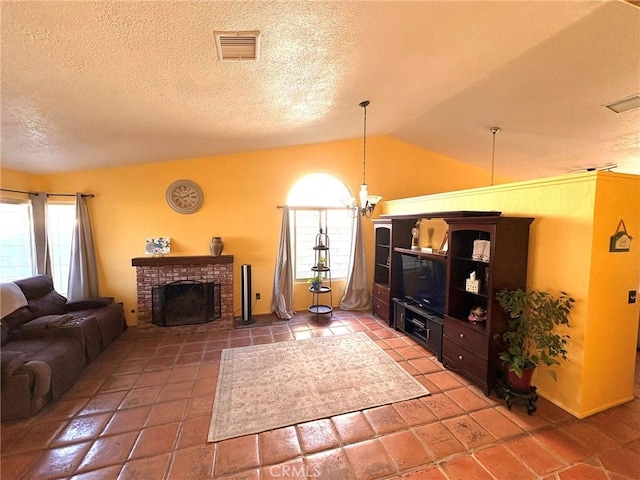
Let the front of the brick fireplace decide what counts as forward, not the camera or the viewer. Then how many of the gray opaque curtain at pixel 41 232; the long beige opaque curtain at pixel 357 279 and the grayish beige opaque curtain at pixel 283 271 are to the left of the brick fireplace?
2

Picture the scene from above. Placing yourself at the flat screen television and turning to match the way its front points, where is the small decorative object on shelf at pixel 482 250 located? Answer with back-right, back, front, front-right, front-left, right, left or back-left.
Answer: left

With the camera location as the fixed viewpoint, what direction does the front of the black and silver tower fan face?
facing the viewer

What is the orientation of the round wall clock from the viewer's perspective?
toward the camera

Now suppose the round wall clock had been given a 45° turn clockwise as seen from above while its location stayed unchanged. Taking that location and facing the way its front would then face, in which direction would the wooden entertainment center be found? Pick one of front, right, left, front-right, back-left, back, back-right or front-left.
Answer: left

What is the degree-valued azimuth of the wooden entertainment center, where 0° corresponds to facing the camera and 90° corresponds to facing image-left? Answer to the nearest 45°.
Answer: approximately 45°

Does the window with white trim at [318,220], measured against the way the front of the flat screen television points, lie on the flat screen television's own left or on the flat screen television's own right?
on the flat screen television's own right

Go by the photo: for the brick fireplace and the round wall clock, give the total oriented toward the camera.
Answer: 2

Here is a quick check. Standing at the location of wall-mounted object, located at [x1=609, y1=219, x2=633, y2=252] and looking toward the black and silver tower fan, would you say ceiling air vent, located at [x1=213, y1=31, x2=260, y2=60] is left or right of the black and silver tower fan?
left

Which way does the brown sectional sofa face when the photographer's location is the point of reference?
facing the viewer and to the right of the viewer

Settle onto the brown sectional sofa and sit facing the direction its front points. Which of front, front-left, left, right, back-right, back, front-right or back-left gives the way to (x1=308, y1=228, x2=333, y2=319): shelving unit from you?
front-left

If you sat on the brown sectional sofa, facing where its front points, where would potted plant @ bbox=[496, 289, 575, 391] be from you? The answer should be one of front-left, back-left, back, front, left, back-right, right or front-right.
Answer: front

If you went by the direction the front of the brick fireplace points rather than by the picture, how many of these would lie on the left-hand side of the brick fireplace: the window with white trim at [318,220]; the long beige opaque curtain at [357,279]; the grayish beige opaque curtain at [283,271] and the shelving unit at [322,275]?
4

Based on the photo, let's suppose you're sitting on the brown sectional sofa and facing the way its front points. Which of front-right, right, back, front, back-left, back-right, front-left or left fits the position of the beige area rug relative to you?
front

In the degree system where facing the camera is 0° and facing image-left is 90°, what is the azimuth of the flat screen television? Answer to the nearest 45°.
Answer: approximately 45°

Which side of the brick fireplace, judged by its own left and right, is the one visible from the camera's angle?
front

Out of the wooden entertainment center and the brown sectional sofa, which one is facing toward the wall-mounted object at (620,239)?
the brown sectional sofa

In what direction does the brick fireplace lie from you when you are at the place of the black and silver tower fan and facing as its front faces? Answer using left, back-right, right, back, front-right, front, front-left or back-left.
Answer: right

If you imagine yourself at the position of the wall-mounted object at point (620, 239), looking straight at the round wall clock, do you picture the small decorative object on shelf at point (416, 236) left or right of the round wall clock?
right

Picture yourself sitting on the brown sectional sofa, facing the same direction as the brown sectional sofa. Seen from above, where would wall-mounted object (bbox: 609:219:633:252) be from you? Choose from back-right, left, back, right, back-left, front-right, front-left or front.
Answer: front

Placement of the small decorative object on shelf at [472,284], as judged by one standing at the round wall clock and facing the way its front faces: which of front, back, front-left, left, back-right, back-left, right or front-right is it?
front-left

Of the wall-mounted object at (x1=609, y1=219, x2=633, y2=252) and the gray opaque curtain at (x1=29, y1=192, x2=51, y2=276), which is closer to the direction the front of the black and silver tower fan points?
the wall-mounted object

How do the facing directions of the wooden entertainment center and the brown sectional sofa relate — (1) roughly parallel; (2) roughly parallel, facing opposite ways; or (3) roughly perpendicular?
roughly parallel, facing opposite ways

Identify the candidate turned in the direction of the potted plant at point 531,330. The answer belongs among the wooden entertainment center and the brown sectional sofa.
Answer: the brown sectional sofa
